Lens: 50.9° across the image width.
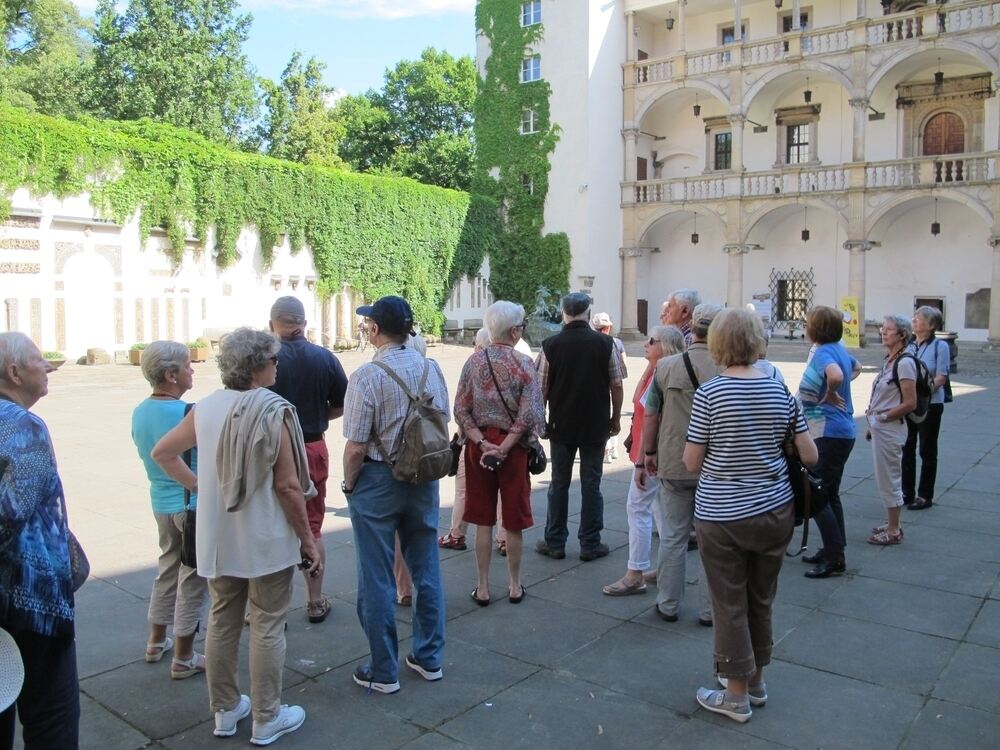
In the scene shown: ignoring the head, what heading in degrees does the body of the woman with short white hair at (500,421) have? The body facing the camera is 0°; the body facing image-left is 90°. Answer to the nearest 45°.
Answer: approximately 180°

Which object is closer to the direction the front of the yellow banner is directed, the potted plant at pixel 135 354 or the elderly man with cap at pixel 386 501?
the elderly man with cap

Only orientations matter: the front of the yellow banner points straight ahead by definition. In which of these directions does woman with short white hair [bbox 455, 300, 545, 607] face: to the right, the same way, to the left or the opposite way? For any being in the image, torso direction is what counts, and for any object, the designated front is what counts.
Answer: the opposite way

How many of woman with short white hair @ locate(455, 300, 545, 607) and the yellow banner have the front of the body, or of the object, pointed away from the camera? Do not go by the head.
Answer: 1

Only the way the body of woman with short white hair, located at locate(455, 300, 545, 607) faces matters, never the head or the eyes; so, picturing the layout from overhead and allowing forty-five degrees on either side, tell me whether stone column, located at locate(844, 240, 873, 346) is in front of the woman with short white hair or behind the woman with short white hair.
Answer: in front

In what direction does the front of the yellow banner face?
toward the camera

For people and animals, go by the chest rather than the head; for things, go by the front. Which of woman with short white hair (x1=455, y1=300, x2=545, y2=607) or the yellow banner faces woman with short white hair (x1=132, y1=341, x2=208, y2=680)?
the yellow banner

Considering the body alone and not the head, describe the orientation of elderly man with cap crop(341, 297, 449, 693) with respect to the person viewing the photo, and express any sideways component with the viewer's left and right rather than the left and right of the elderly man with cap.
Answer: facing away from the viewer and to the left of the viewer

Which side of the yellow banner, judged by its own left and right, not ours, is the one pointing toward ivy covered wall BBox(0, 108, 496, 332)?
right

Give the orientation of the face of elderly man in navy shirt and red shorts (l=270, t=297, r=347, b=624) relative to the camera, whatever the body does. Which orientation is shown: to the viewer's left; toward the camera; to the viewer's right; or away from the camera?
away from the camera

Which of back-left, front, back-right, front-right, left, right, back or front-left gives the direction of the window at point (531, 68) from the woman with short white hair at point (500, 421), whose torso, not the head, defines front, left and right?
front

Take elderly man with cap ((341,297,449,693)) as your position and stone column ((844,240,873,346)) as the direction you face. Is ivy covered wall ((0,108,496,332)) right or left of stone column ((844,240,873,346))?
left

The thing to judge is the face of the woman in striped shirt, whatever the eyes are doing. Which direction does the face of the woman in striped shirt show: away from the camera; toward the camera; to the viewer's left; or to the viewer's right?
away from the camera

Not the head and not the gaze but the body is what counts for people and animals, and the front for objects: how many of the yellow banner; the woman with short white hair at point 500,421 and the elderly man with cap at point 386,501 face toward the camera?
1

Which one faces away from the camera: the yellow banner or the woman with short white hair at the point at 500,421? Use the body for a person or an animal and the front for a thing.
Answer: the woman with short white hair

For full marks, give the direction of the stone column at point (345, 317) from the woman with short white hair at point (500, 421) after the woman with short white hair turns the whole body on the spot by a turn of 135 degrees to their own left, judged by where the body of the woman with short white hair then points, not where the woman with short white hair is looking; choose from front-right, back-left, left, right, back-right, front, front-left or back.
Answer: back-right
